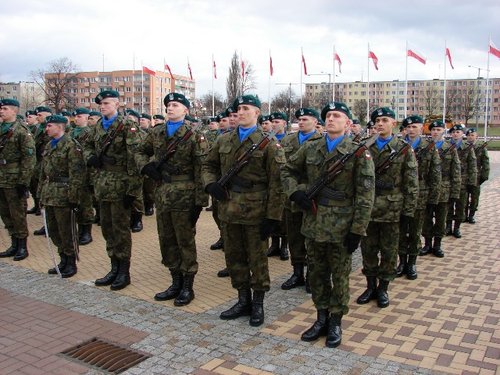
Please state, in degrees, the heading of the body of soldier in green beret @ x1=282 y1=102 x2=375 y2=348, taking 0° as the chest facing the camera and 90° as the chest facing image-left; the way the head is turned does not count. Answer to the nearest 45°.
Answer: approximately 45°

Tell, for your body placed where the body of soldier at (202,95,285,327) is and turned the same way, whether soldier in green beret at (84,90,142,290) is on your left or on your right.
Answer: on your right

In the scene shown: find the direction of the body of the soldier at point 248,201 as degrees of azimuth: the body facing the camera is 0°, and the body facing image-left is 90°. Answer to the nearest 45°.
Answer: approximately 45°

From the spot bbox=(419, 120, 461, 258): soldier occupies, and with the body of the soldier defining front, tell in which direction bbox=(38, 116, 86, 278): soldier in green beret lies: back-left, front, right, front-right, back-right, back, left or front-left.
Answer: front-right

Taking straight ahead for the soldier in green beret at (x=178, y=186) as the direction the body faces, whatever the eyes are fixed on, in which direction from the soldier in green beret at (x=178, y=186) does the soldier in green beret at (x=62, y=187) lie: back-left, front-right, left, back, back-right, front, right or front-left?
right

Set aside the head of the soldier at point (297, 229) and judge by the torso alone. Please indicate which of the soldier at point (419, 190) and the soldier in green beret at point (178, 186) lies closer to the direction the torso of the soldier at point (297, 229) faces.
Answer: the soldier in green beret

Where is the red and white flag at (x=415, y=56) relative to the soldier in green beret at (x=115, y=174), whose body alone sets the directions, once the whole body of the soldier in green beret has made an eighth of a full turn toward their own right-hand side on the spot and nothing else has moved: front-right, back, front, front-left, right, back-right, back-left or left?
back-right

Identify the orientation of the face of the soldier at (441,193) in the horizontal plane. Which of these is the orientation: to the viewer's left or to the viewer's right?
to the viewer's left

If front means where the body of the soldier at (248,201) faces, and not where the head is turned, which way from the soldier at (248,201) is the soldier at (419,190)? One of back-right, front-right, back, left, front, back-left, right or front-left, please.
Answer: back

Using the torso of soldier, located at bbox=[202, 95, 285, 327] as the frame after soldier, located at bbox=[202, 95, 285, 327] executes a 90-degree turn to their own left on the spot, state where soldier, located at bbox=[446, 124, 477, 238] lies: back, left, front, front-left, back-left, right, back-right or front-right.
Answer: left

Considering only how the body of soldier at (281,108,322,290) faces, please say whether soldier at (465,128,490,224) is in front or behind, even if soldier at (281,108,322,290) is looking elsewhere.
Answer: behind

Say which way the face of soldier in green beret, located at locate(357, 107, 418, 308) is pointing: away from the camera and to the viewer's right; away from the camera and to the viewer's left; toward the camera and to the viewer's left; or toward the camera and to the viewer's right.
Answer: toward the camera and to the viewer's left

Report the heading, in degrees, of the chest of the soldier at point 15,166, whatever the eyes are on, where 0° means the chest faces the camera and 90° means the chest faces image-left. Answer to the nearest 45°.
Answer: approximately 45°

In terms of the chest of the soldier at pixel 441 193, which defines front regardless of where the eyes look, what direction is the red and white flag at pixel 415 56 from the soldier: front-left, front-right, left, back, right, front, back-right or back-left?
back
